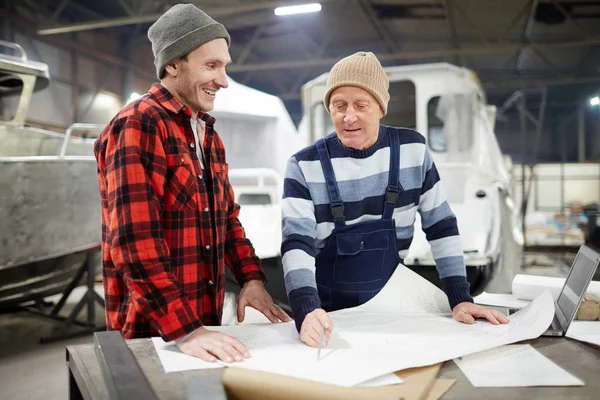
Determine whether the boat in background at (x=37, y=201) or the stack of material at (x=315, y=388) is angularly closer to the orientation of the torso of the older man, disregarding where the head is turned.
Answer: the stack of material

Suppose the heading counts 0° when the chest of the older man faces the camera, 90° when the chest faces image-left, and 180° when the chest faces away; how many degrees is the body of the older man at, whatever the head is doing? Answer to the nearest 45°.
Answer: approximately 0°

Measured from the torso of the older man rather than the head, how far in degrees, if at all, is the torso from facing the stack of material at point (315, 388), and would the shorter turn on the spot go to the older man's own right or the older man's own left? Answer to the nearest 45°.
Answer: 0° — they already face it

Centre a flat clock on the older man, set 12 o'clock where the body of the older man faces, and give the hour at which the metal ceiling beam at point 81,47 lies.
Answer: The metal ceiling beam is roughly at 5 o'clock from the older man.

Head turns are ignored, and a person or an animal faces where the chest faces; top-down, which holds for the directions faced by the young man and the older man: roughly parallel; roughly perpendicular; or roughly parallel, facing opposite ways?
roughly perpendicular

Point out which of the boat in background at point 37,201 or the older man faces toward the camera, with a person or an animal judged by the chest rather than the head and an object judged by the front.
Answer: the older man

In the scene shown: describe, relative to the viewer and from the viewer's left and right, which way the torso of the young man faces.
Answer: facing the viewer and to the right of the viewer

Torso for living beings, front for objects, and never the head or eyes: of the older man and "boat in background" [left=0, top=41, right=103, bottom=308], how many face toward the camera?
1

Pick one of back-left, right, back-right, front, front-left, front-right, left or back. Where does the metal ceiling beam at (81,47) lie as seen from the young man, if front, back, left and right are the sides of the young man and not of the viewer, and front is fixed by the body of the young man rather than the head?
back-left

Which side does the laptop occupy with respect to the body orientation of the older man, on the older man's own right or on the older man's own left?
on the older man's own left
